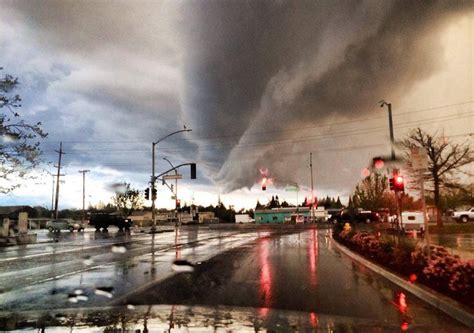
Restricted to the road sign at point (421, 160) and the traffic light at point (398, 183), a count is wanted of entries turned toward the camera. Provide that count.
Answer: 2

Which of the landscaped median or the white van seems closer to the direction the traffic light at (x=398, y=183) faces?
the landscaped median

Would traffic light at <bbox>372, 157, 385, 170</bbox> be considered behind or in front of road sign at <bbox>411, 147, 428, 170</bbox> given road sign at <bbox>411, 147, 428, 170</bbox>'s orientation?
behind

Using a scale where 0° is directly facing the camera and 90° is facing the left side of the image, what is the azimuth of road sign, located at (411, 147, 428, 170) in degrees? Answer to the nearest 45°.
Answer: approximately 0°

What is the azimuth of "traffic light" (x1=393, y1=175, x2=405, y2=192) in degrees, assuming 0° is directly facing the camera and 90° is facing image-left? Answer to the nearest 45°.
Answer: approximately 0°

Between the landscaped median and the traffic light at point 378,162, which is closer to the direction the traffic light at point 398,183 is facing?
the landscaped median

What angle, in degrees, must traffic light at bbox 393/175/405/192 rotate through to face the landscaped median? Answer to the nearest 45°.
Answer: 0° — it already faces it

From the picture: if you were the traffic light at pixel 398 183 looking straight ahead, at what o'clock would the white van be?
The white van is roughly at 6 o'clock from the traffic light.
